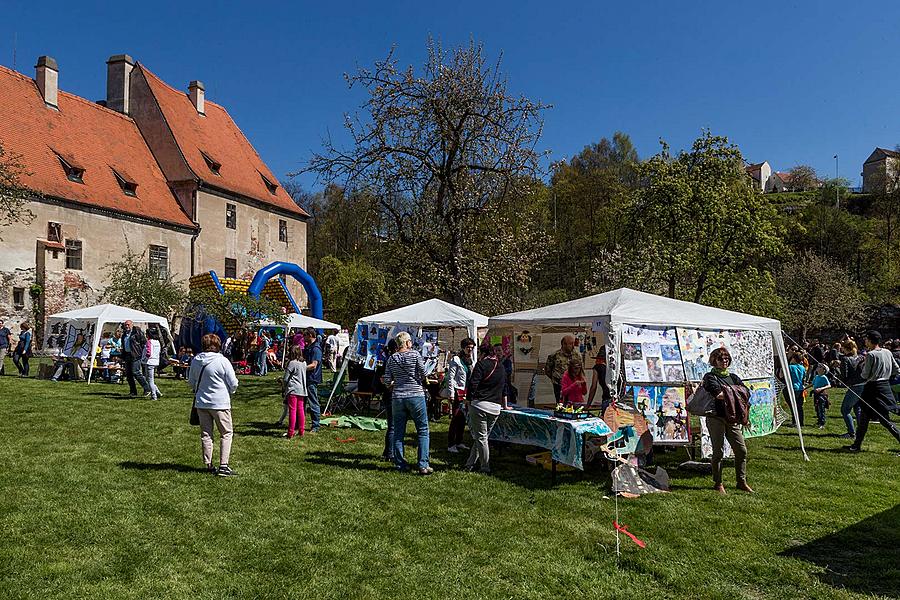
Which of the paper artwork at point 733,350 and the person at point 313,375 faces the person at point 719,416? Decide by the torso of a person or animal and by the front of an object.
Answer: the paper artwork

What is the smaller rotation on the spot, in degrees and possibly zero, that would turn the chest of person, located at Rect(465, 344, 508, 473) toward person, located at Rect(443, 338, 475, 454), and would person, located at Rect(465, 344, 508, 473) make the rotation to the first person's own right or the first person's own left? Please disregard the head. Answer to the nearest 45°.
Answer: approximately 45° to the first person's own left

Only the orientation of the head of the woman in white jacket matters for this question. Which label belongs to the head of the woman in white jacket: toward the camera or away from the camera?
away from the camera

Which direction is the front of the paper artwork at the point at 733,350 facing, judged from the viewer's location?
facing the viewer

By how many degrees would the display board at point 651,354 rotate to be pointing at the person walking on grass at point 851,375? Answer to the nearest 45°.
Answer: approximately 135° to its left

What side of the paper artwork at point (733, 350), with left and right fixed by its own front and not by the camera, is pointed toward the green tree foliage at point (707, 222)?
back

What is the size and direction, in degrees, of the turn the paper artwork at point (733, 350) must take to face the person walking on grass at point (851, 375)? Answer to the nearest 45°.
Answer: approximately 135° to its left

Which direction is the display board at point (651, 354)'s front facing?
toward the camera
